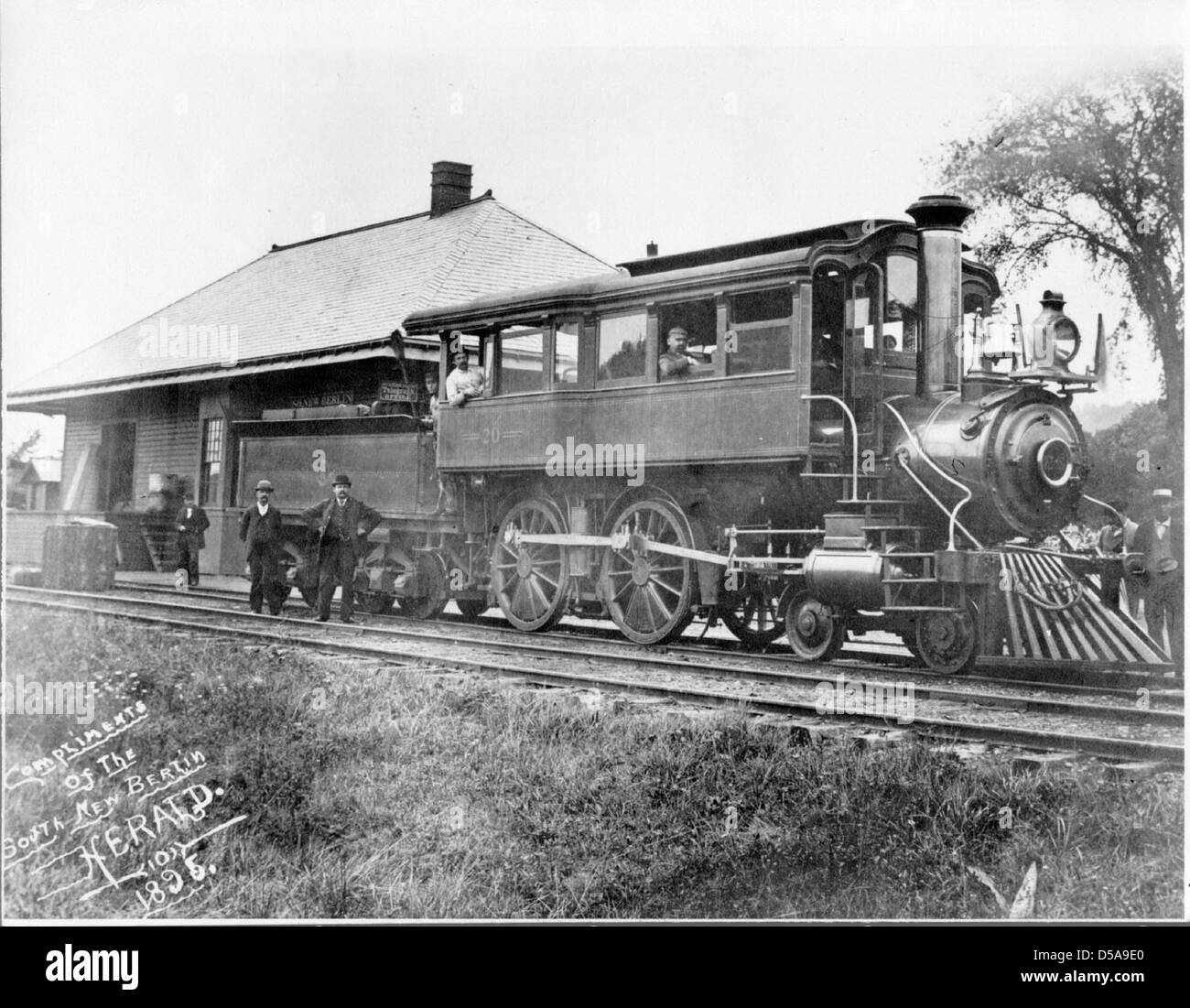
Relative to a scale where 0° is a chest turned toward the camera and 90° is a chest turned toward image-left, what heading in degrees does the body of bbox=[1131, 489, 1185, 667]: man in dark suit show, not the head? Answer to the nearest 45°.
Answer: approximately 0°

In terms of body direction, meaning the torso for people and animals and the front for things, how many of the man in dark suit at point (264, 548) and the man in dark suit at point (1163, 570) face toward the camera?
2

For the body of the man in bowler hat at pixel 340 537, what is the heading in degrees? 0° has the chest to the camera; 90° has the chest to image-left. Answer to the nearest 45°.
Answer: approximately 0°

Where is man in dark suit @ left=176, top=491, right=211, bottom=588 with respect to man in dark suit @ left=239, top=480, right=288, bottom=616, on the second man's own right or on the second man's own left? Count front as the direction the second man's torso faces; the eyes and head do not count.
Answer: on the second man's own right
